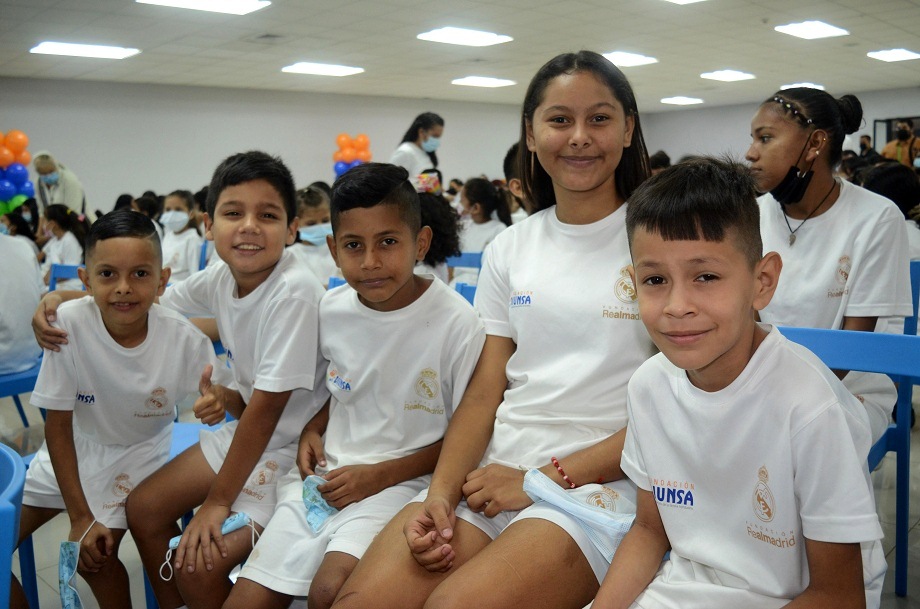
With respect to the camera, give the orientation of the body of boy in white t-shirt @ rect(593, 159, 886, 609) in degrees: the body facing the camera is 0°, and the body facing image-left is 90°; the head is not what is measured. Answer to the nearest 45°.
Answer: approximately 45°

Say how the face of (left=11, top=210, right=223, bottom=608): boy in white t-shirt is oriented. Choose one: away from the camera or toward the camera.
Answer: toward the camera

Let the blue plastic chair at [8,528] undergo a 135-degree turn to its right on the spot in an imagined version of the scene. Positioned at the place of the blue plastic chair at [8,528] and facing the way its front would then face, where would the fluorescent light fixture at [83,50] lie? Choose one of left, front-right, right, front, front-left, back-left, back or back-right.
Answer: front

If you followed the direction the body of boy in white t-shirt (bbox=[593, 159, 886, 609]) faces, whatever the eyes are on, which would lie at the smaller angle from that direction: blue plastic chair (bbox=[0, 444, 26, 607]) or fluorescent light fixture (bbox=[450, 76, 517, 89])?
the blue plastic chair

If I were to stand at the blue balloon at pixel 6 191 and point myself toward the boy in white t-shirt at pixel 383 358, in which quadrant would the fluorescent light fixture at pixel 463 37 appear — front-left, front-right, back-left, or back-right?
front-left

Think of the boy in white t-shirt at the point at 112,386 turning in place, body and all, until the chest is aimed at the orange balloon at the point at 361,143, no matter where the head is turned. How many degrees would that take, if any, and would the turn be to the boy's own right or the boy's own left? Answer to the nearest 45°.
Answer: approximately 180°

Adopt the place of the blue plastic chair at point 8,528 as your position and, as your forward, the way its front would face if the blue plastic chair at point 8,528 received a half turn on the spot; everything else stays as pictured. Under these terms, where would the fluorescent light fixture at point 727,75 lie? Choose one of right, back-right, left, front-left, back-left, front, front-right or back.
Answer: front

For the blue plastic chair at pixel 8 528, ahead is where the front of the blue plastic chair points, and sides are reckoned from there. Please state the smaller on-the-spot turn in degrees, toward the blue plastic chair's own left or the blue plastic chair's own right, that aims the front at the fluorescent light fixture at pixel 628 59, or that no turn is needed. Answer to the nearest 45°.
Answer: approximately 180°

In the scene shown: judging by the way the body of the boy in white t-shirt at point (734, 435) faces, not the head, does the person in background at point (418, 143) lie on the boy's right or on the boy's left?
on the boy's right

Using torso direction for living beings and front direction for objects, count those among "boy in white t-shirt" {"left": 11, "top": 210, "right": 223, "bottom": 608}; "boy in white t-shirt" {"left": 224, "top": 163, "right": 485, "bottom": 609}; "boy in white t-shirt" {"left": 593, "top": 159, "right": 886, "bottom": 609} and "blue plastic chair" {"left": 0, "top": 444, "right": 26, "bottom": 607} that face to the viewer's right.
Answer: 0

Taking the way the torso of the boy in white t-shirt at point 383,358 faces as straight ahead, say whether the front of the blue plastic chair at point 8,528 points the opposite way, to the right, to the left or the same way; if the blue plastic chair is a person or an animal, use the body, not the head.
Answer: the same way

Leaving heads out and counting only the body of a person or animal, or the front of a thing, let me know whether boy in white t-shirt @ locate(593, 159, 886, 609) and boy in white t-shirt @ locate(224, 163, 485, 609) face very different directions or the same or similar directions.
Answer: same or similar directions

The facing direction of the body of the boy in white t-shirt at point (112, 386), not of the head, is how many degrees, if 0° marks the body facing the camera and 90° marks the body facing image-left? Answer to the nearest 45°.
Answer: approximately 0°

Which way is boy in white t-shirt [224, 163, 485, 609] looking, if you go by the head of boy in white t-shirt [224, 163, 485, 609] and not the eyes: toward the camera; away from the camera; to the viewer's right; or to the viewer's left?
toward the camera

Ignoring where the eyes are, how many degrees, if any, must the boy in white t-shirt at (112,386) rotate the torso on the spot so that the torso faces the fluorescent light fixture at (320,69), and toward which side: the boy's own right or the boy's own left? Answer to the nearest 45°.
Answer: approximately 180°

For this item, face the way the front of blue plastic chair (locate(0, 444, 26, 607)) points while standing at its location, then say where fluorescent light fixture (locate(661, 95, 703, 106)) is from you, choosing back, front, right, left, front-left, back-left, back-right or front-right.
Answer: back
